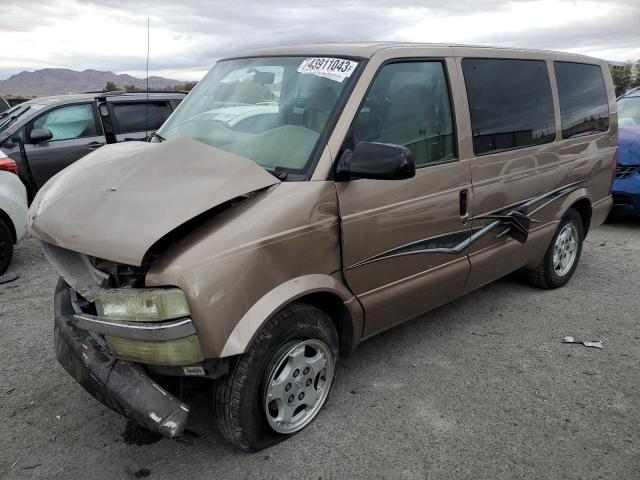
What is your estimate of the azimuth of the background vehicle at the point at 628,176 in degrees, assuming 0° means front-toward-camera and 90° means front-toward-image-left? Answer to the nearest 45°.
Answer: approximately 45°

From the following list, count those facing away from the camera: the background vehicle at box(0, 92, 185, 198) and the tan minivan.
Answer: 0

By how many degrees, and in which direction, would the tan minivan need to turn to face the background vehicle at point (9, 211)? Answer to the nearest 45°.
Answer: approximately 90° to its right

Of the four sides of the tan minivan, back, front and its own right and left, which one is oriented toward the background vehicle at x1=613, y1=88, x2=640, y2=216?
back

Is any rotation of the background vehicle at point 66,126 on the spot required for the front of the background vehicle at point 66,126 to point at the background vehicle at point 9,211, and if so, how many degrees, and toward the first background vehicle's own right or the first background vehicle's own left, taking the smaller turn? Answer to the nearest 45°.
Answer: approximately 45° to the first background vehicle's own left

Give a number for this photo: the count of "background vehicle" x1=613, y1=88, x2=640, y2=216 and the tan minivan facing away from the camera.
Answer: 0

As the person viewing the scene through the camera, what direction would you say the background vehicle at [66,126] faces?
facing the viewer and to the left of the viewer

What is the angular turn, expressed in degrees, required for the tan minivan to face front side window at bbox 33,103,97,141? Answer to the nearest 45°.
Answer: approximately 90° to its right

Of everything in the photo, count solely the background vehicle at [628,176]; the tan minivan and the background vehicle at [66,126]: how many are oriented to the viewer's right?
0

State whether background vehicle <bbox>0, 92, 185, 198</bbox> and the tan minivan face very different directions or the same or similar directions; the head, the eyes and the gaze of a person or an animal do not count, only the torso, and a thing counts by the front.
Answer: same or similar directions
